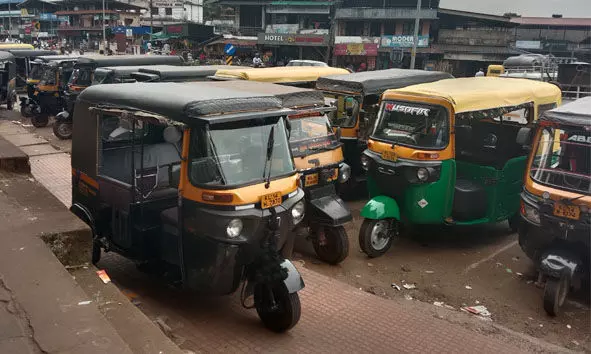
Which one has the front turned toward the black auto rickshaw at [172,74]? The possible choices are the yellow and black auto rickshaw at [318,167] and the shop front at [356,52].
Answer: the shop front

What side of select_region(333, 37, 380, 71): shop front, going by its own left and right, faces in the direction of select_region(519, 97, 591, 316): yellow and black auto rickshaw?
front

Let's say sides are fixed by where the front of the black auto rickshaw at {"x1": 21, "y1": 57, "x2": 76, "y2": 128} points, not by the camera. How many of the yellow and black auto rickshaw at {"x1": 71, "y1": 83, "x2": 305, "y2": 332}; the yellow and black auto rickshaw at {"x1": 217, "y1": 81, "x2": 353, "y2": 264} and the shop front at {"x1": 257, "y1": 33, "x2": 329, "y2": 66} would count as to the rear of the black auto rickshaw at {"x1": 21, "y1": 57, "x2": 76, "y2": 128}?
1

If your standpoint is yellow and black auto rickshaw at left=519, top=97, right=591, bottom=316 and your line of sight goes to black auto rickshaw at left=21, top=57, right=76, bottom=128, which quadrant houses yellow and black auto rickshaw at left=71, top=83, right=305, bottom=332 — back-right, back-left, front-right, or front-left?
front-left

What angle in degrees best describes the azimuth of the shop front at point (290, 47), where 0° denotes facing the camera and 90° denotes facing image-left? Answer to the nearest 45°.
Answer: approximately 0°

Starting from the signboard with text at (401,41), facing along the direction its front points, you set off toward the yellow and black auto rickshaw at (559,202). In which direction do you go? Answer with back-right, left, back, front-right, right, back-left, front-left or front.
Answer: front

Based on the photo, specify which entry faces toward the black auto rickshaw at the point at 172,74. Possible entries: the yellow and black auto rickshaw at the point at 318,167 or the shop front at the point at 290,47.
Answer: the shop front

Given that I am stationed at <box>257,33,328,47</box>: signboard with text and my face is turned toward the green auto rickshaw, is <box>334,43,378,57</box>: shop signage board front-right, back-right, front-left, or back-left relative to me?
front-left

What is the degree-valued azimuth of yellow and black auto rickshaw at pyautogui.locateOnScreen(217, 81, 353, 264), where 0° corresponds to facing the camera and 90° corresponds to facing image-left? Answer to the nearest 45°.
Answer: approximately 315°

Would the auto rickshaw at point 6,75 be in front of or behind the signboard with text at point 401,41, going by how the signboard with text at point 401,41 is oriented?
in front

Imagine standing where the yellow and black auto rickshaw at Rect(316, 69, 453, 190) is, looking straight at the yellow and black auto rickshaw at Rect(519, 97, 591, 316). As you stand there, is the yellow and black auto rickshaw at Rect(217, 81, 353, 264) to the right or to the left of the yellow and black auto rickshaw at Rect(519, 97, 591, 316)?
right

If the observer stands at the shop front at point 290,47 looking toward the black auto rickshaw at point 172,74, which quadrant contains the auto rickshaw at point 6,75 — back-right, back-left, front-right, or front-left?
front-right

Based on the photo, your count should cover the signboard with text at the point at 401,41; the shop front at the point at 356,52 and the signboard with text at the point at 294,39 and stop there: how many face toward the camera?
3

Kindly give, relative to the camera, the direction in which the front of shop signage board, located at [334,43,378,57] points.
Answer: facing the viewer

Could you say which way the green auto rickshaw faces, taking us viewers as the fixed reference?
facing the viewer and to the left of the viewer

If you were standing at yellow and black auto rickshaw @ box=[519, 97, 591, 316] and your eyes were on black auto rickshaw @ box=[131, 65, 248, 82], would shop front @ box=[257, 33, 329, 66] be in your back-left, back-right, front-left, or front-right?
front-right

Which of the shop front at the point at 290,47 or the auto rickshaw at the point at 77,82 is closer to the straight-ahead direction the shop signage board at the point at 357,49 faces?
the auto rickshaw

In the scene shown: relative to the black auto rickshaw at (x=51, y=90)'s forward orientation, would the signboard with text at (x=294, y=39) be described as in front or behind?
behind

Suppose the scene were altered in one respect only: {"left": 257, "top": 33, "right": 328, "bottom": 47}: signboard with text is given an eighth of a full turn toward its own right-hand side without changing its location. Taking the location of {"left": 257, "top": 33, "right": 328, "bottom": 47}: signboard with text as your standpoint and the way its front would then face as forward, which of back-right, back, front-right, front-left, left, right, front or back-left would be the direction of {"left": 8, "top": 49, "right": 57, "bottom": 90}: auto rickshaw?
front

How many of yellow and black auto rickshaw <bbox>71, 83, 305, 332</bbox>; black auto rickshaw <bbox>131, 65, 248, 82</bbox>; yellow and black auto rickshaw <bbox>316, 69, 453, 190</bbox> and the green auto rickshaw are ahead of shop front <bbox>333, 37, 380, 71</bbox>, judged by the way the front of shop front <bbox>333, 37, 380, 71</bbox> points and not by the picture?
4

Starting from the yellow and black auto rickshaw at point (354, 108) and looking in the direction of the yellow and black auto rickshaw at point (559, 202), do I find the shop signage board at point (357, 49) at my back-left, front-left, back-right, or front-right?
back-left
